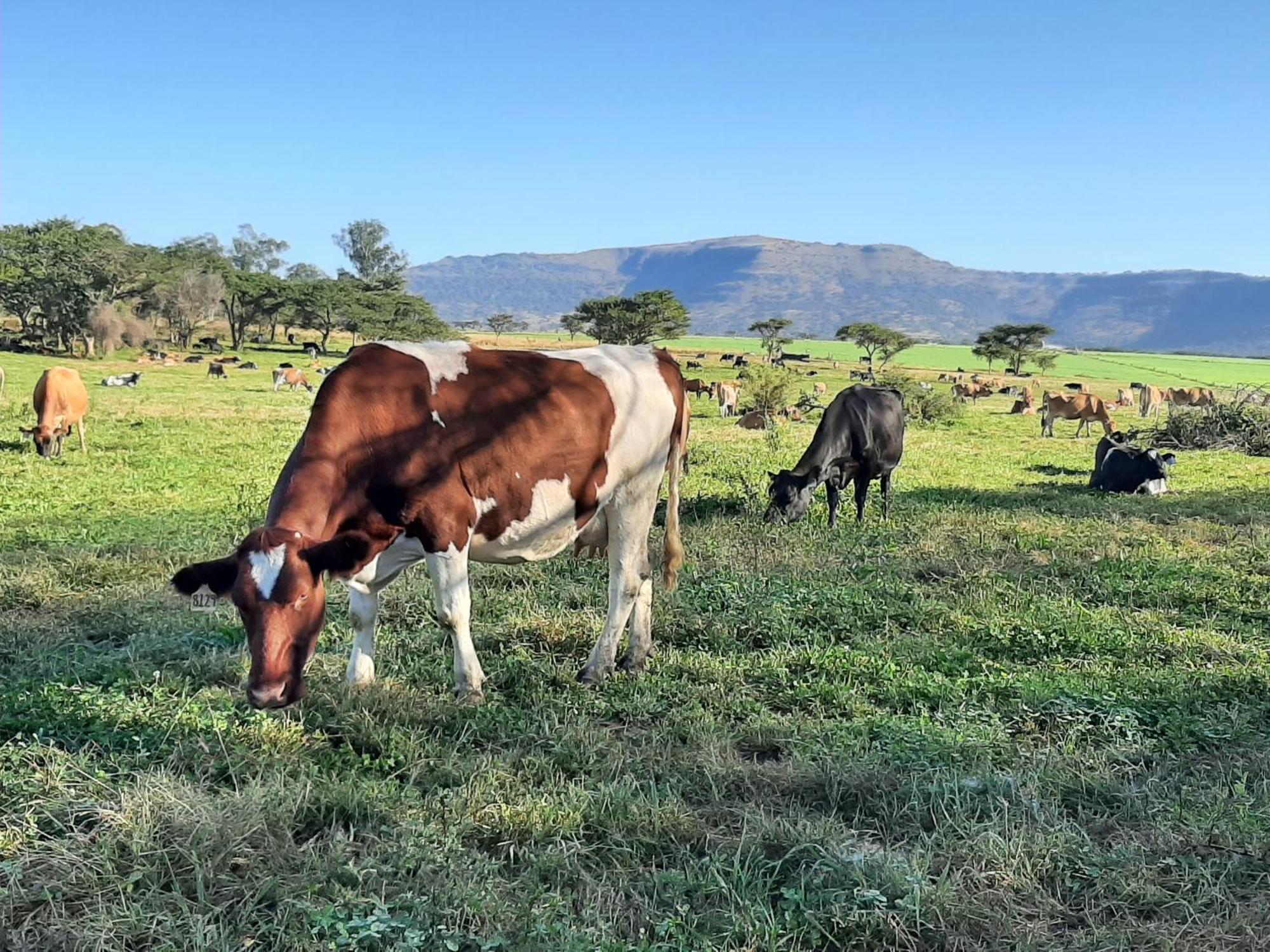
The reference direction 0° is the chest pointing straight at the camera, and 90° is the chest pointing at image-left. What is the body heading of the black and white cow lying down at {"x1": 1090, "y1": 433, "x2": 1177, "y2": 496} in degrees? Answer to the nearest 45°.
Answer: approximately 315°

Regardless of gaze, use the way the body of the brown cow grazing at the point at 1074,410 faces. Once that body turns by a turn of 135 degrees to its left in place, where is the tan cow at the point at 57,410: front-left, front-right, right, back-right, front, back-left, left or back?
left

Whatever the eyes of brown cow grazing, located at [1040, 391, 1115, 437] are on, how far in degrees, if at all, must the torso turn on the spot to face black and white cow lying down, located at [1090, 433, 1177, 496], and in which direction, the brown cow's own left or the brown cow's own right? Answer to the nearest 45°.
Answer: approximately 90° to the brown cow's own right

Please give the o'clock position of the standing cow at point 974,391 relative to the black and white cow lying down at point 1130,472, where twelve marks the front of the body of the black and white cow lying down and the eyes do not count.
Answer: The standing cow is roughly at 7 o'clock from the black and white cow lying down.

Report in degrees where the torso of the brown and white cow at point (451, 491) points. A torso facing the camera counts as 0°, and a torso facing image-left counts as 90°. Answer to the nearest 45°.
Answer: approximately 45°

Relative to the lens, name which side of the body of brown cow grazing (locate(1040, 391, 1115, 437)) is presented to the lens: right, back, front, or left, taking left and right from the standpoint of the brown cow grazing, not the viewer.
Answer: right

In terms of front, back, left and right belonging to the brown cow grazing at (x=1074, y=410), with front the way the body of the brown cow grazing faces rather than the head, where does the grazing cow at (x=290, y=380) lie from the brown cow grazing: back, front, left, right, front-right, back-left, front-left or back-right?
back

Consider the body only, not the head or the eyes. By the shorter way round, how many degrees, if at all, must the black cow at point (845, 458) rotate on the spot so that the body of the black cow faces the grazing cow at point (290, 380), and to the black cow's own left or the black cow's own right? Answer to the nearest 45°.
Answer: approximately 90° to the black cow's own right
